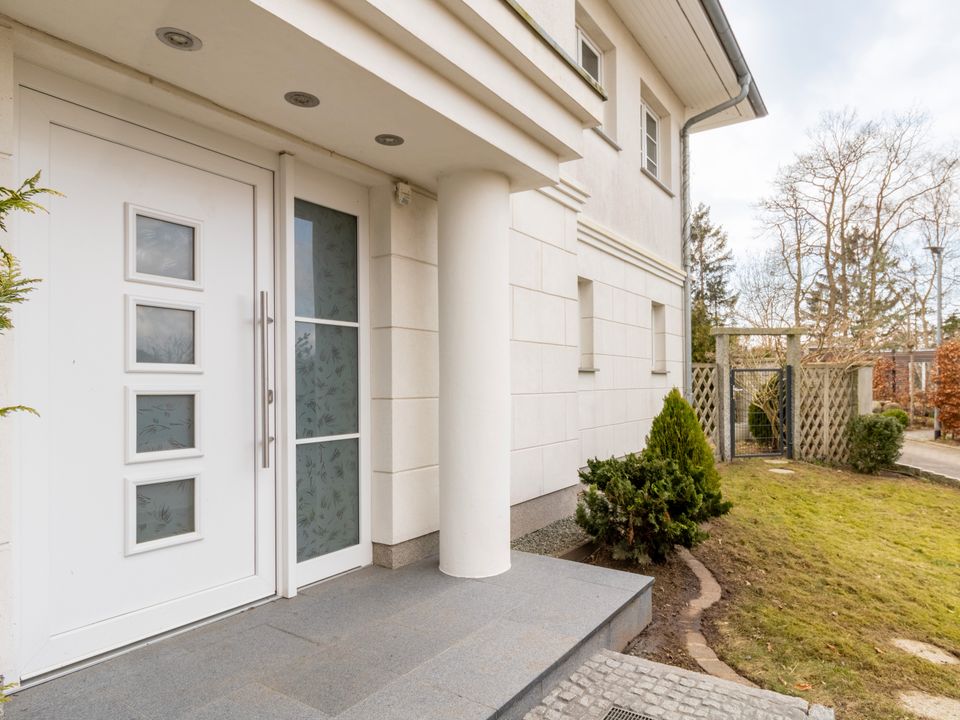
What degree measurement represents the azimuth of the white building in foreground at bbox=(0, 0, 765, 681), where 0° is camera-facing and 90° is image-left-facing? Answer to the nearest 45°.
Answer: approximately 315°

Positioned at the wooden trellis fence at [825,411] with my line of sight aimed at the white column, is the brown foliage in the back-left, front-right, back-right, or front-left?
back-left

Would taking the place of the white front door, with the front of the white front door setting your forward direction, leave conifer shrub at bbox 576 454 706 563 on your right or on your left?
on your left

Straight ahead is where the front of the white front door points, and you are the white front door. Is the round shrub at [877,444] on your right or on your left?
on your left

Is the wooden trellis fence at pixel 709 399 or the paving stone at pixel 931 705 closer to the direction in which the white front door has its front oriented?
the paving stone

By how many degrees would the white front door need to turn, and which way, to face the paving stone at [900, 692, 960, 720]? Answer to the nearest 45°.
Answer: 0° — it already faces it

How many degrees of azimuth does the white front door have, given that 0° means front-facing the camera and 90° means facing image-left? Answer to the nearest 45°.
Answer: approximately 315°

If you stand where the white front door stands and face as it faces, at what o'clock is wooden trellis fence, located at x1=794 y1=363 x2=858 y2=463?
The wooden trellis fence is roughly at 10 o'clock from the white front door.

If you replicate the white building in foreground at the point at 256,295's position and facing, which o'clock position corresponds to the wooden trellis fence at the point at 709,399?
The wooden trellis fence is roughly at 9 o'clock from the white building in foreground.

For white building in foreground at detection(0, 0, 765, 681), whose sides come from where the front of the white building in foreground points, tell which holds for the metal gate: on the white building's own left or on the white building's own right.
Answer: on the white building's own left

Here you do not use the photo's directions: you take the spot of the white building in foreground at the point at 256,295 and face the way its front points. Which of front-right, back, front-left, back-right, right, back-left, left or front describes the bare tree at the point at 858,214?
left

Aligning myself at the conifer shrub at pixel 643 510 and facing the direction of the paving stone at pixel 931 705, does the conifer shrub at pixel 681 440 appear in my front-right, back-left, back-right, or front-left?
back-left

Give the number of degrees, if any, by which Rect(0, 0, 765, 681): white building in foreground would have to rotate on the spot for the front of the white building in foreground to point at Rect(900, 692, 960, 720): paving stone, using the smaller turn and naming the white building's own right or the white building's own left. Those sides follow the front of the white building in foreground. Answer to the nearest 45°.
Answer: approximately 45° to the white building's own left

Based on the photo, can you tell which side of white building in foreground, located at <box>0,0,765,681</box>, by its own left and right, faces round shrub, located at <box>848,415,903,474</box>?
left

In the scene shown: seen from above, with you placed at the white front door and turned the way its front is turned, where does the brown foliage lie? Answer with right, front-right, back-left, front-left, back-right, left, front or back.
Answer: front-left
